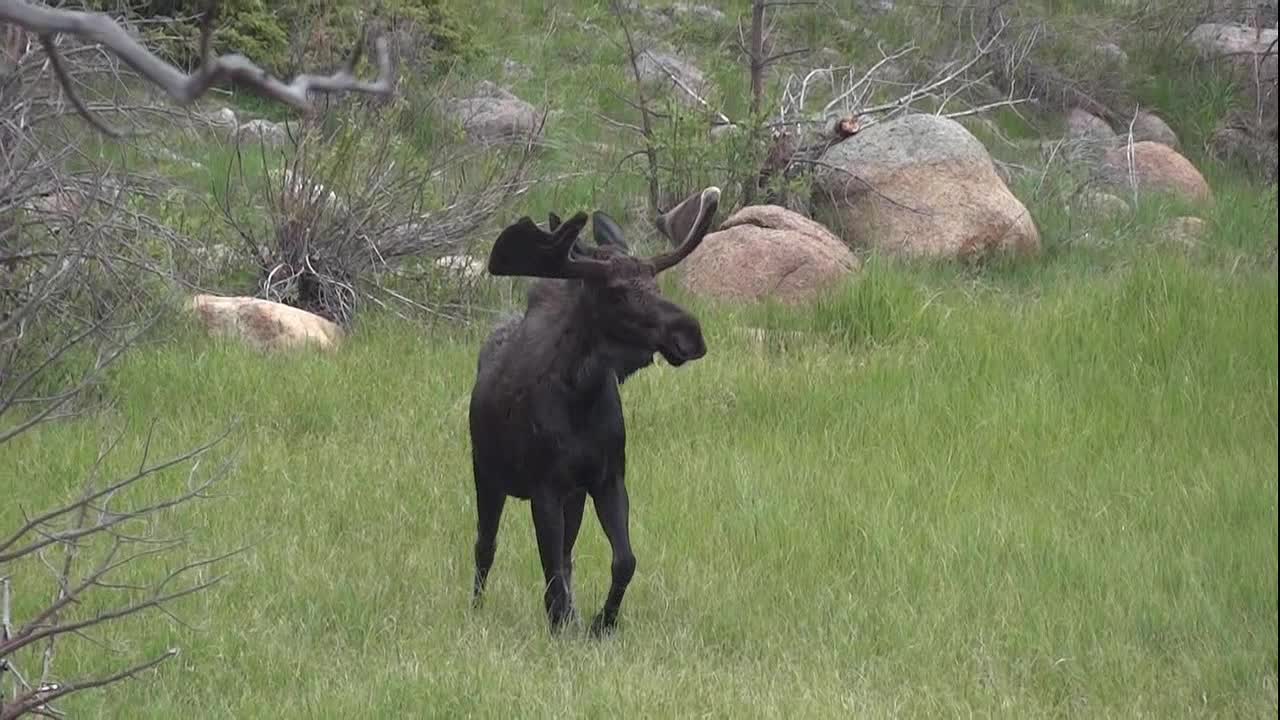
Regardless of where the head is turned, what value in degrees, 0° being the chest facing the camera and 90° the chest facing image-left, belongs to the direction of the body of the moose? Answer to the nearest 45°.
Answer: approximately 315°

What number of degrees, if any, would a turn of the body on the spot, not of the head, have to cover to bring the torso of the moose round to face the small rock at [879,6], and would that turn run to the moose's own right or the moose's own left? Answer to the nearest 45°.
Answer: approximately 135° to the moose's own left

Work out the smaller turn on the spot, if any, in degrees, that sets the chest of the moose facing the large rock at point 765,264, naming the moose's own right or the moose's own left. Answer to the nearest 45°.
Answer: approximately 135° to the moose's own left

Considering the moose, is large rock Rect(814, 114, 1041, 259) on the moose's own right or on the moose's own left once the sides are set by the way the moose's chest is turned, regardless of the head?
on the moose's own left

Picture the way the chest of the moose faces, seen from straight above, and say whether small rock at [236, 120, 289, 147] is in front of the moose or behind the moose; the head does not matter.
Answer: behind

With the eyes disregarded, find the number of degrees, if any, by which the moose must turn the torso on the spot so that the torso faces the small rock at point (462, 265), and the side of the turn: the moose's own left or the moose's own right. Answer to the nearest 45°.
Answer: approximately 135° to the moose's own left

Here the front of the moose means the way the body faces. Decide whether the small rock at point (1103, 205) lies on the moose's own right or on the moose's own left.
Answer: on the moose's own left

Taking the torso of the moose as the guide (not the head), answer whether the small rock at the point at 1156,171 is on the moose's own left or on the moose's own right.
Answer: on the moose's own left

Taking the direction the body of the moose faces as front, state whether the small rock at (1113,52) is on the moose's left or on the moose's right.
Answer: on the moose's left

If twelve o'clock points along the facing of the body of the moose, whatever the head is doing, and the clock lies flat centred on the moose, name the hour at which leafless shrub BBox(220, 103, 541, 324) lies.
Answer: The leafless shrub is roughly at 7 o'clock from the moose.

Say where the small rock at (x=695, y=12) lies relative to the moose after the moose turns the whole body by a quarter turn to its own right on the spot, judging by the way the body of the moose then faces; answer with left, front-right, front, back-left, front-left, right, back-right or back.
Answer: back-right
